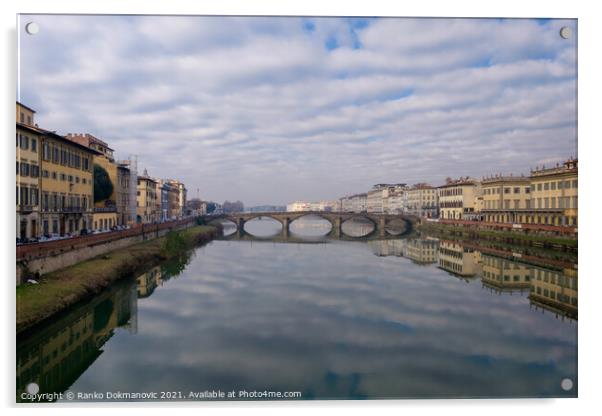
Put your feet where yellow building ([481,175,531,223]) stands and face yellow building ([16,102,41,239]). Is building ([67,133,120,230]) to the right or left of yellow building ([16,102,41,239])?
right

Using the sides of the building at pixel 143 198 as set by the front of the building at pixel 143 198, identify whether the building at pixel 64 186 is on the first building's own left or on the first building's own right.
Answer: on the first building's own right

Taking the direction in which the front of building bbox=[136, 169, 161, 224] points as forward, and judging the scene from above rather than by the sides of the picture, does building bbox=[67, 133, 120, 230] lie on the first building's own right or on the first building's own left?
on the first building's own right

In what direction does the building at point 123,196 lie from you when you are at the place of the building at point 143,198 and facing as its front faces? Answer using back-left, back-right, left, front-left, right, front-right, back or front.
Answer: front-right

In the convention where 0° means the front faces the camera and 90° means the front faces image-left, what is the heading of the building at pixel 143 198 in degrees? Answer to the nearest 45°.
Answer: approximately 315°

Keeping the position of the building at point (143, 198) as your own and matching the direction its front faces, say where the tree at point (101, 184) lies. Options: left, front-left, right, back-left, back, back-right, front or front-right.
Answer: front-right

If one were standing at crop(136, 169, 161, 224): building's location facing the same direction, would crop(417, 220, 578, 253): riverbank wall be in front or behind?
in front
